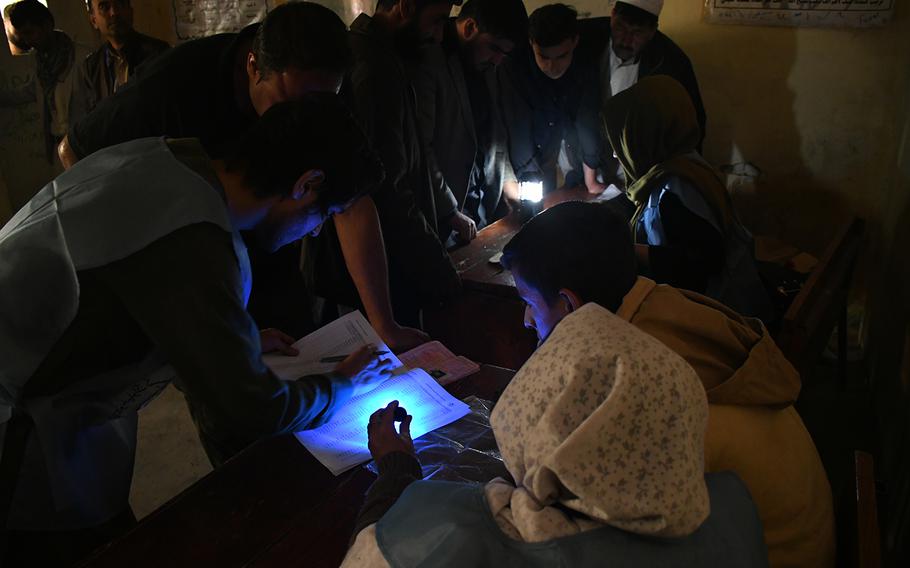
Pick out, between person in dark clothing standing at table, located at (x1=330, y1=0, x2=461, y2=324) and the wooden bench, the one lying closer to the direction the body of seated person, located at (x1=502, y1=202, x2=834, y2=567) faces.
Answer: the person in dark clothing standing at table

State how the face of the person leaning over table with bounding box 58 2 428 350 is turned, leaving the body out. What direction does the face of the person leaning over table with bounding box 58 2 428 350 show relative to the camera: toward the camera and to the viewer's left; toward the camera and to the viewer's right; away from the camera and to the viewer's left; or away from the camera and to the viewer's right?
toward the camera and to the viewer's right

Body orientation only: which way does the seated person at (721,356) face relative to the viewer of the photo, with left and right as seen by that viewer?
facing away from the viewer and to the left of the viewer

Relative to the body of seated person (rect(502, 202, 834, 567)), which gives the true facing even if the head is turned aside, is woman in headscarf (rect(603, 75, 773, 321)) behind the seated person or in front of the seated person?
in front

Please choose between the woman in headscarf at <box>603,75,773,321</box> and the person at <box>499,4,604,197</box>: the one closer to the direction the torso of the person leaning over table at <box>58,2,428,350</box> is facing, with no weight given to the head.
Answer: the woman in headscarf

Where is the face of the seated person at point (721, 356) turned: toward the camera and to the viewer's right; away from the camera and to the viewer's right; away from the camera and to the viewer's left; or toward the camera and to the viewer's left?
away from the camera and to the viewer's left

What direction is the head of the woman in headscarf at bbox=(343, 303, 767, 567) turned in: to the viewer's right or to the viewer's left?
to the viewer's left

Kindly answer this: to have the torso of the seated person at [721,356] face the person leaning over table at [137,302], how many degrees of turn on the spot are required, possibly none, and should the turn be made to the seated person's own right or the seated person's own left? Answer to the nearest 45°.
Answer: approximately 45° to the seated person's own left

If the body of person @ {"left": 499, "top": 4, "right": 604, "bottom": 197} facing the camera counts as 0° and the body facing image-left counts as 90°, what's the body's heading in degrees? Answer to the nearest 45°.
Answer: approximately 0°

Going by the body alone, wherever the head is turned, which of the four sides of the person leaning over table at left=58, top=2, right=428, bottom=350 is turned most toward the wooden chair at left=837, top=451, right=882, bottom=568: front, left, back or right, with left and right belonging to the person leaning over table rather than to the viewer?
front

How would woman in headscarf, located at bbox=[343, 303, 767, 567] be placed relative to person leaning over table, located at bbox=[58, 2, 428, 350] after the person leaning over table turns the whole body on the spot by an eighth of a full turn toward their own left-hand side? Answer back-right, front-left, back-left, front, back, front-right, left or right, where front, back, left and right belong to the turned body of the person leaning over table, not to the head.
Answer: right
